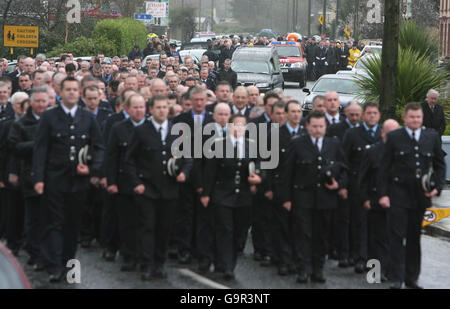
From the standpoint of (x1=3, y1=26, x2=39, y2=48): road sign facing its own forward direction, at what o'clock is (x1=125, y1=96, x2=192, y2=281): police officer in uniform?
The police officer in uniform is roughly at 12 o'clock from the road sign.

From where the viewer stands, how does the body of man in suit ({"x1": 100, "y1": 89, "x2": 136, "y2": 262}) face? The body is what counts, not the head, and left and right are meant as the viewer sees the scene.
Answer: facing the viewer

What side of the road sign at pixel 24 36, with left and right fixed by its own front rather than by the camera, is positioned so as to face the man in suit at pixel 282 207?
front

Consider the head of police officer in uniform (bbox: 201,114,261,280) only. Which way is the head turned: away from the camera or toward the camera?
toward the camera

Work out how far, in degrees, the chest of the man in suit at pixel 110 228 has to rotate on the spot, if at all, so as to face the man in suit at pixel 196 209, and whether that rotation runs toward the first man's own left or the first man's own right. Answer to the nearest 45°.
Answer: approximately 90° to the first man's own left

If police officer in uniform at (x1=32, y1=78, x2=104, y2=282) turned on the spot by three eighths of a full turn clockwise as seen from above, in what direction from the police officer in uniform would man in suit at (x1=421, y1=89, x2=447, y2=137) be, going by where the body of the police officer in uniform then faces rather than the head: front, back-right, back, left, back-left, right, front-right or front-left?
right

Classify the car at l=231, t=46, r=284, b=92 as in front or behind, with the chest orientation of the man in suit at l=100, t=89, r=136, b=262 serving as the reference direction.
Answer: behind

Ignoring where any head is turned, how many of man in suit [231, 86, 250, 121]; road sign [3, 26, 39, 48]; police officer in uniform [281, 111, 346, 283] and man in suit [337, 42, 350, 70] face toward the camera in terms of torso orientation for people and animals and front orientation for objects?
4

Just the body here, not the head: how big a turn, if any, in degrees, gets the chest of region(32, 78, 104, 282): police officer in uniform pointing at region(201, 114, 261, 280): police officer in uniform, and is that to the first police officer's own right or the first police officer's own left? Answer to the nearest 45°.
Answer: approximately 90° to the first police officer's own left

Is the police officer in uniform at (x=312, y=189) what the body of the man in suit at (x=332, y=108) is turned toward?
yes

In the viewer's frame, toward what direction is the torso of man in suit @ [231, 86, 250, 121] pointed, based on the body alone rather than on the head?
toward the camera
